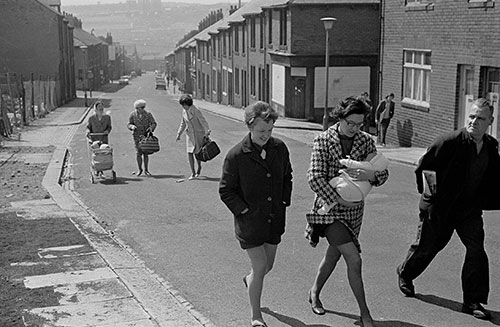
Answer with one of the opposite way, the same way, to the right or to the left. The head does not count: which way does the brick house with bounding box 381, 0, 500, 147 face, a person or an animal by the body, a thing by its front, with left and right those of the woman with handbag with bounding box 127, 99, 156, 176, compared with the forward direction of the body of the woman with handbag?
to the right

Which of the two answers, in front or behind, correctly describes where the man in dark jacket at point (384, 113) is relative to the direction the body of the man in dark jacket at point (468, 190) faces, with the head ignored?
behind

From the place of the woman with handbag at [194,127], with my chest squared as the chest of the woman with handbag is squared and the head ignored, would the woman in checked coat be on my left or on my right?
on my left

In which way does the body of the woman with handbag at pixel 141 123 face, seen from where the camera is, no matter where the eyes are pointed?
toward the camera

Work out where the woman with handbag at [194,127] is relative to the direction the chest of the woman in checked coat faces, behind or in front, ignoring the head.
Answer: behind

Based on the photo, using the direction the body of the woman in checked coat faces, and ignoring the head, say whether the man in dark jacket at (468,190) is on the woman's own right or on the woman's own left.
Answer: on the woman's own left

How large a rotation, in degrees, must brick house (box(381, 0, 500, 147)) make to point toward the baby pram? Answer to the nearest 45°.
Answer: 0° — it already faces it

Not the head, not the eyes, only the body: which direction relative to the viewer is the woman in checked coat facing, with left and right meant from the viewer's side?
facing the viewer and to the right of the viewer

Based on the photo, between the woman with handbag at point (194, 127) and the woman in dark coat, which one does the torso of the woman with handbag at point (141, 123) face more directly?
the woman in dark coat

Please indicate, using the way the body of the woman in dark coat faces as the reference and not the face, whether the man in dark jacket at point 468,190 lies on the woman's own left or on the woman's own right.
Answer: on the woman's own left

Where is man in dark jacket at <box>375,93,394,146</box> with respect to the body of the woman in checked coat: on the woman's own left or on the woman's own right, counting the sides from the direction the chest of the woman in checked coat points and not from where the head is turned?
on the woman's own left

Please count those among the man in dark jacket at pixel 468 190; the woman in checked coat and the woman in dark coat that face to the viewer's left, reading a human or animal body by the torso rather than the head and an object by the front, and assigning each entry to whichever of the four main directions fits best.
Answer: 0

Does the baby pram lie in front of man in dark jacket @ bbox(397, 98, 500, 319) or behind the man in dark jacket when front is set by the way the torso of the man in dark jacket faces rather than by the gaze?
behind

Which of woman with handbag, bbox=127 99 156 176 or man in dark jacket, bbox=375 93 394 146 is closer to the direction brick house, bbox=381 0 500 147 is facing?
the woman with handbag

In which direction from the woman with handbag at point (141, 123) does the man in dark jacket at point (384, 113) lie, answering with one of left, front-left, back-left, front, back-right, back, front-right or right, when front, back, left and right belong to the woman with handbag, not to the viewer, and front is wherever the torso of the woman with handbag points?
back-left

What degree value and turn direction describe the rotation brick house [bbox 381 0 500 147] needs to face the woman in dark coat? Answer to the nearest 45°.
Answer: approximately 45° to its left

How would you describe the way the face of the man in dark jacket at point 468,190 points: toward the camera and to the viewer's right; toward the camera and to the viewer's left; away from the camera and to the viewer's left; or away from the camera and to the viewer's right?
toward the camera and to the viewer's left
